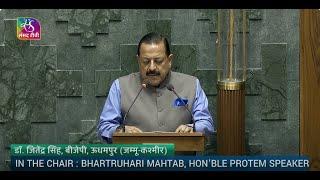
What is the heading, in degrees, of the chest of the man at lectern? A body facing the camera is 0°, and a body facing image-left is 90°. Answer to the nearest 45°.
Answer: approximately 0°
